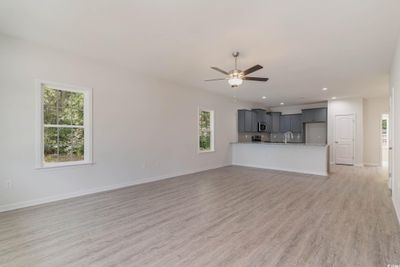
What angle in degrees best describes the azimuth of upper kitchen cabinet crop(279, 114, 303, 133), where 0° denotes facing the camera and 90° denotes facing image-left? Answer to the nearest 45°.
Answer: approximately 0°

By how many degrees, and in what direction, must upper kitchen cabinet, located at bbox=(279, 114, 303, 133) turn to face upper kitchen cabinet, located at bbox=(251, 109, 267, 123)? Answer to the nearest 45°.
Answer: approximately 45° to its right

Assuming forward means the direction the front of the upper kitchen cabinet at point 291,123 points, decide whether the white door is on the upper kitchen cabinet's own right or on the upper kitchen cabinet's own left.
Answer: on the upper kitchen cabinet's own left

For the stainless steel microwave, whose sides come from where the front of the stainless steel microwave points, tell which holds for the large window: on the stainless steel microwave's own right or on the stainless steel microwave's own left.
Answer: on the stainless steel microwave's own right

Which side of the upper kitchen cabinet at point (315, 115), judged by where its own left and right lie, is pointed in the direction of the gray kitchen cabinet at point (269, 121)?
right

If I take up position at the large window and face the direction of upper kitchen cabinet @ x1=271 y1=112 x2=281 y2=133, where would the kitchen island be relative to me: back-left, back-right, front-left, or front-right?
front-right

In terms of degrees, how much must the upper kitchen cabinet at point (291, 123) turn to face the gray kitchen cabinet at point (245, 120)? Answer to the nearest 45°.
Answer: approximately 45° to its right

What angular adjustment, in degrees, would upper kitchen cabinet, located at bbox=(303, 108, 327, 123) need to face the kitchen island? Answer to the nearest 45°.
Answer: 0° — it already faces it

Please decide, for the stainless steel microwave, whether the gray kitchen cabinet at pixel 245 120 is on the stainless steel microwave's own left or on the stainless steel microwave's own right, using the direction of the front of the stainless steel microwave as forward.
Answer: on the stainless steel microwave's own right

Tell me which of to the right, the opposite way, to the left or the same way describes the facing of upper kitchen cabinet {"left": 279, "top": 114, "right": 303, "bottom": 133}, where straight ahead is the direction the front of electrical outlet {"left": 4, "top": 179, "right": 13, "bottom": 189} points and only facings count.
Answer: to the right

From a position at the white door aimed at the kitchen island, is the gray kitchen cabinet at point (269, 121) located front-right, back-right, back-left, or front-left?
front-right

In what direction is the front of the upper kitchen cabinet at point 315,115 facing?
toward the camera

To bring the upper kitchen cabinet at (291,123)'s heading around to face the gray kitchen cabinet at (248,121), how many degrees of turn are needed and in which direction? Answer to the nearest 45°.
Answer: approximately 45° to its right

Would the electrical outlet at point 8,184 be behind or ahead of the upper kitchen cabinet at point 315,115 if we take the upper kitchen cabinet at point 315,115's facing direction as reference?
ahead
